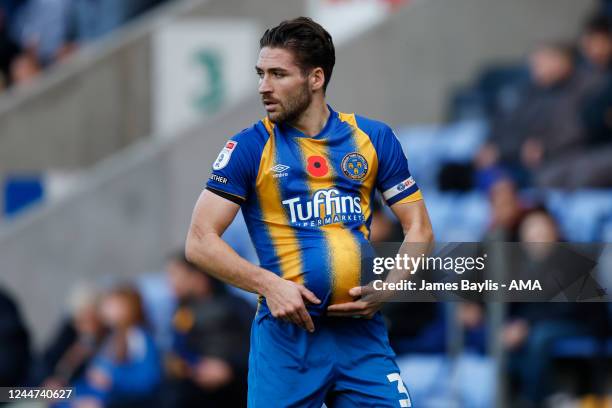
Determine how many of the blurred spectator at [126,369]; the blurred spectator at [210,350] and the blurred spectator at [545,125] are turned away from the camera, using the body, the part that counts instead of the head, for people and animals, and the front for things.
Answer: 0

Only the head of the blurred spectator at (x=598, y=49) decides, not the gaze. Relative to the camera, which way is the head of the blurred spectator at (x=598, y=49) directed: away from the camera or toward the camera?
toward the camera

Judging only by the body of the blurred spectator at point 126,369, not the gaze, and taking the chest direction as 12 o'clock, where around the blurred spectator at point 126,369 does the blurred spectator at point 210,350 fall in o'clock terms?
the blurred spectator at point 210,350 is roughly at 8 o'clock from the blurred spectator at point 126,369.

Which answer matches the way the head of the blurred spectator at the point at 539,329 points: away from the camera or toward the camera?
toward the camera

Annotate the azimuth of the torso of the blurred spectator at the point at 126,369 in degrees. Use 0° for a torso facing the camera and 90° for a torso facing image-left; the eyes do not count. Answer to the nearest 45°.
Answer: approximately 45°

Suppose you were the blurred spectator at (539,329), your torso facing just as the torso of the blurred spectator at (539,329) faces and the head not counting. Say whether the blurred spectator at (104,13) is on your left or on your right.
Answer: on your right

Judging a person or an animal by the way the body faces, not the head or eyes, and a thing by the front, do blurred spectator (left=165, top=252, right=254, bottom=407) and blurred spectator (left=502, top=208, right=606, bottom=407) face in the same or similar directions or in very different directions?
same or similar directions

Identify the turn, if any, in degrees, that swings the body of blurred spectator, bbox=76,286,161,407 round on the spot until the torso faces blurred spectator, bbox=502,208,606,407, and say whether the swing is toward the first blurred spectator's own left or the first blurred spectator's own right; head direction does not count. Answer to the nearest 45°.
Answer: approximately 90° to the first blurred spectator's own left

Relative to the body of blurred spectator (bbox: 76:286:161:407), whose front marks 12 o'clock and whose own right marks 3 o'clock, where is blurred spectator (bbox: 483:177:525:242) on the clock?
blurred spectator (bbox: 483:177:525:242) is roughly at 8 o'clock from blurred spectator (bbox: 76:286:161:407).

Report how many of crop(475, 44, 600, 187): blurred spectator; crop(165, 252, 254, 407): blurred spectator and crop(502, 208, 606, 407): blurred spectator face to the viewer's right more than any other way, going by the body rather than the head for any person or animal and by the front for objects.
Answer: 0

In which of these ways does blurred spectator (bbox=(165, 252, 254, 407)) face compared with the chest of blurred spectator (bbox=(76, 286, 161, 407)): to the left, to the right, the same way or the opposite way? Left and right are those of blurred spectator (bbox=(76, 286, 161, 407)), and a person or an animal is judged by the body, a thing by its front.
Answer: the same way

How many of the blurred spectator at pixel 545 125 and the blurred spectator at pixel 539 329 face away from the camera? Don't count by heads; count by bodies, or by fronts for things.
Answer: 0

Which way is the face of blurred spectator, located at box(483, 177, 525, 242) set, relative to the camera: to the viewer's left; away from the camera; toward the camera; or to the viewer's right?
toward the camera

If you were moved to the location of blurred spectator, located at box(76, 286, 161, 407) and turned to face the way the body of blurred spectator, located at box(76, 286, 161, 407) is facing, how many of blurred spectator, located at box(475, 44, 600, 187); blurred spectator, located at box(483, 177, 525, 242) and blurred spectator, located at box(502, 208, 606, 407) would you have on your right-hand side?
0

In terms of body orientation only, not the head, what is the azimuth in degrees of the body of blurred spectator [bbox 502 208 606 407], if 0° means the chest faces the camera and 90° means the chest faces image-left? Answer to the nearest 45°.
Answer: approximately 45°

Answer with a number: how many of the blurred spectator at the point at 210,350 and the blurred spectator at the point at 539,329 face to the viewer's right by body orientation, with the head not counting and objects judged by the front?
0
